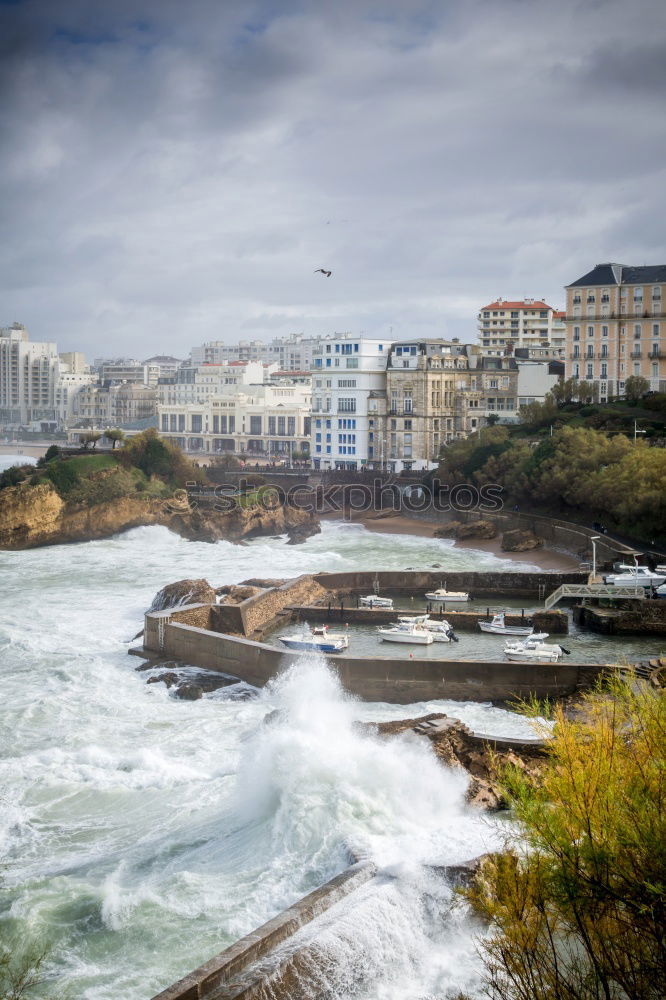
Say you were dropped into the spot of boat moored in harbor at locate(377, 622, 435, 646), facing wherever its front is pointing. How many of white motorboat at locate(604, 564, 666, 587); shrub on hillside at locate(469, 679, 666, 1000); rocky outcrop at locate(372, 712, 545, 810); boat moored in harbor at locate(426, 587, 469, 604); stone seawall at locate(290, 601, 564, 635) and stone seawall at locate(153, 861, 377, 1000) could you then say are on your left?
3

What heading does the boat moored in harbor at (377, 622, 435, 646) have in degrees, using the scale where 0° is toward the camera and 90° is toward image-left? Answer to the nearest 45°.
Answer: approximately 90°

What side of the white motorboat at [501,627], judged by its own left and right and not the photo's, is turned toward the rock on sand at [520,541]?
right

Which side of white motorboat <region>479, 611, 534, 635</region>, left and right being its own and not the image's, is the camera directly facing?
left

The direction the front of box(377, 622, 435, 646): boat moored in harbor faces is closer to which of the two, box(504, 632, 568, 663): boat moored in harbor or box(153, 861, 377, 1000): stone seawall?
the stone seawall

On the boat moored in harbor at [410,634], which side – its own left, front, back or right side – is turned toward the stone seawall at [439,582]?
right

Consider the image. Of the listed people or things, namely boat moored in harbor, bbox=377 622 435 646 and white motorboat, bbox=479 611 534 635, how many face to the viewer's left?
2

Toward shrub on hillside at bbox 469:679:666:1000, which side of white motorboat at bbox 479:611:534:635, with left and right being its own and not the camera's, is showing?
left

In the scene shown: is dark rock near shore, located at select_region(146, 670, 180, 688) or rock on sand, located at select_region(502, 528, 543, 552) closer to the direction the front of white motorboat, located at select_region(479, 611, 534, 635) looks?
the dark rock near shore

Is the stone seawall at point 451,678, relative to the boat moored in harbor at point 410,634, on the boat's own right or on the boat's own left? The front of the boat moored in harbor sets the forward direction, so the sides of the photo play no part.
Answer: on the boat's own left

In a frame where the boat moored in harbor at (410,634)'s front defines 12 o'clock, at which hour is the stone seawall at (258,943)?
The stone seawall is roughly at 9 o'clock from the boat moored in harbor.

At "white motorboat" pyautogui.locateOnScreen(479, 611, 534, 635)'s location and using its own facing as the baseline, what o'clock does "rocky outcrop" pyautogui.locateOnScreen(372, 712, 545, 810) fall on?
The rocky outcrop is roughly at 9 o'clock from the white motorboat.

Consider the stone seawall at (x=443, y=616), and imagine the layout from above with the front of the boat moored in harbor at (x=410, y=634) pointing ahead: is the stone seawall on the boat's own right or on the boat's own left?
on the boat's own right

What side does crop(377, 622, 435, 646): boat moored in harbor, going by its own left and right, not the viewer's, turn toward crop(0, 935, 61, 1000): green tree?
left

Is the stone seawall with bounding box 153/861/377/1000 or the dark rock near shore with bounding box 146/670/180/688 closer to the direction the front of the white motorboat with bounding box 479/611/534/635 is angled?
the dark rock near shore
